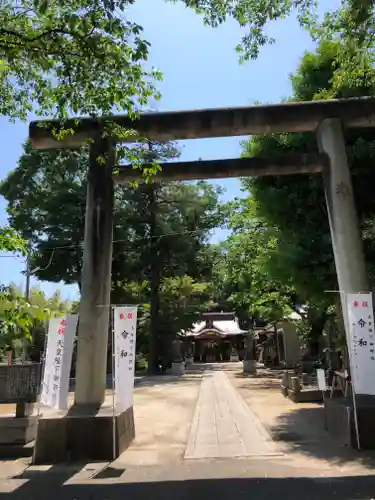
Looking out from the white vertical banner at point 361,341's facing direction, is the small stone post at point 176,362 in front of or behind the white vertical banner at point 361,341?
behind

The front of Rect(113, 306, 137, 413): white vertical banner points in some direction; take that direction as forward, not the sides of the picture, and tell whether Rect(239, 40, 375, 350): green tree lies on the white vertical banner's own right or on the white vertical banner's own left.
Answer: on the white vertical banner's own left

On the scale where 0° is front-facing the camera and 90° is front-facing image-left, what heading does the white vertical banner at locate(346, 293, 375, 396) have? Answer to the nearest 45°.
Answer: approximately 0°

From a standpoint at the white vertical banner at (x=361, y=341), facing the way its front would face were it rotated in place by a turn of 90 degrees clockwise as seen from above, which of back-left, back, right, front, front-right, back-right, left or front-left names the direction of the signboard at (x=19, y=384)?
front

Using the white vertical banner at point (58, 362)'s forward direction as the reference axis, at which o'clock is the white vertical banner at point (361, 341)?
the white vertical banner at point (361, 341) is roughly at 10 o'clock from the white vertical banner at point (58, 362).

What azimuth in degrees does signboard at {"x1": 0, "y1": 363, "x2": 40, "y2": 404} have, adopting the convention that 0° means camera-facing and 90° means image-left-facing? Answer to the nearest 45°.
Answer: approximately 0°

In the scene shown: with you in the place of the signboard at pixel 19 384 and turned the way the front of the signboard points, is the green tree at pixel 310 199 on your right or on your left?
on your left

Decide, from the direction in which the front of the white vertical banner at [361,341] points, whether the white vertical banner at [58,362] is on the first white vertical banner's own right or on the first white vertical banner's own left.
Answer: on the first white vertical banner's own right

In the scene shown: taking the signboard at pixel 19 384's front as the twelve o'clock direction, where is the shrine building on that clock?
The shrine building is roughly at 7 o'clock from the signboard.

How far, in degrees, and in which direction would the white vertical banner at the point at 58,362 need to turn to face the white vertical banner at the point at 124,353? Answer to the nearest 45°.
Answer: approximately 90° to its left

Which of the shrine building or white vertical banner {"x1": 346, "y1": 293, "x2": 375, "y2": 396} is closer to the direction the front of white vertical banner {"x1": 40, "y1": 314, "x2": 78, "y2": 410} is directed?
the white vertical banner

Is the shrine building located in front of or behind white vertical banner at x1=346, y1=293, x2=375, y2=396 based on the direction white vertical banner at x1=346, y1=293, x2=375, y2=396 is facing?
behind
